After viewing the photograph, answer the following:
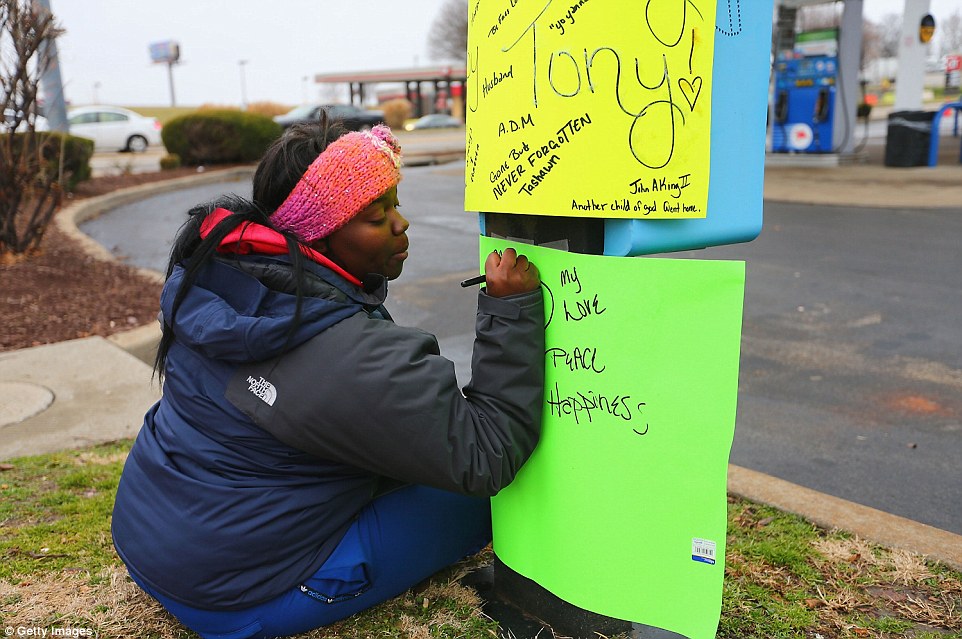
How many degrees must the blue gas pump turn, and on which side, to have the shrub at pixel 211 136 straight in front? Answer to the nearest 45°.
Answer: approximately 90° to its right

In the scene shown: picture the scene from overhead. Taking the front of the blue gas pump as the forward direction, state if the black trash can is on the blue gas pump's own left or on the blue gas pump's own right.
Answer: on the blue gas pump's own left

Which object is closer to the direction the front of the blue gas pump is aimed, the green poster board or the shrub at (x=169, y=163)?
the green poster board

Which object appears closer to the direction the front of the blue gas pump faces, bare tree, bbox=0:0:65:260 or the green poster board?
the green poster board

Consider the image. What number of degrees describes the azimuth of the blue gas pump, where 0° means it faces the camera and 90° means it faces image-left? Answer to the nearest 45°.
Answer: approximately 0°

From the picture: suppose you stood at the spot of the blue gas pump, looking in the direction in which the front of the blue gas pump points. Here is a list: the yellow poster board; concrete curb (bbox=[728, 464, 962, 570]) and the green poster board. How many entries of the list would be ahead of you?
3

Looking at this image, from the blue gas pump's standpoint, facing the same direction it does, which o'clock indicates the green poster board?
The green poster board is roughly at 12 o'clock from the blue gas pump.

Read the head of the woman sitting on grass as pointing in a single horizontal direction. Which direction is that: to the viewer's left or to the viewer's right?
to the viewer's right
